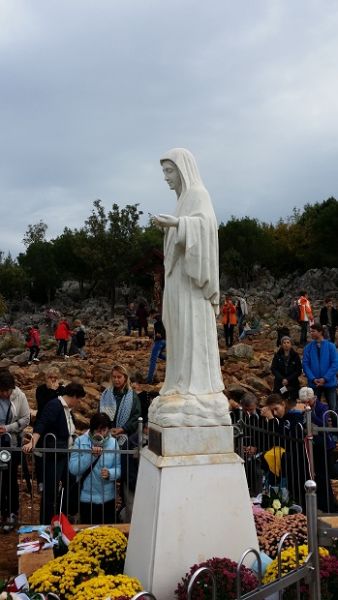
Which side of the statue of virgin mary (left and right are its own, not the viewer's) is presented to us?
left

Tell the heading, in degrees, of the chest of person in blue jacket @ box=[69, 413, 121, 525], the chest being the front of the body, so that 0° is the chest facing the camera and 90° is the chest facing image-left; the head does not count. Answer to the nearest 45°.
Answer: approximately 0°

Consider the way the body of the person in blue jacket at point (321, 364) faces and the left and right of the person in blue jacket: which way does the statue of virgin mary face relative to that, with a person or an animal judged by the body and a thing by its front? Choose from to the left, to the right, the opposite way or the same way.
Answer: to the right

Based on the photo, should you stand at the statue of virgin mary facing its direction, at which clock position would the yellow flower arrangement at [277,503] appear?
The yellow flower arrangement is roughly at 4 o'clock from the statue of virgin mary.

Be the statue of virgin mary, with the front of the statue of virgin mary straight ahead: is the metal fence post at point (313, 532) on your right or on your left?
on your left

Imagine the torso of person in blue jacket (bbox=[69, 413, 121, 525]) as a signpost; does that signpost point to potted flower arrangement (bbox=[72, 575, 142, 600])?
yes

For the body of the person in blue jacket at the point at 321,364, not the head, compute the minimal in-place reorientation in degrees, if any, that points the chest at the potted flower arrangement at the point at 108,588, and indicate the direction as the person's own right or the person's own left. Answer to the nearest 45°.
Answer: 0° — they already face it

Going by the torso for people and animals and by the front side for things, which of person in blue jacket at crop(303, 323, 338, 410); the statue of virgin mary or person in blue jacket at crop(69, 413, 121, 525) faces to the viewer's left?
the statue of virgin mary

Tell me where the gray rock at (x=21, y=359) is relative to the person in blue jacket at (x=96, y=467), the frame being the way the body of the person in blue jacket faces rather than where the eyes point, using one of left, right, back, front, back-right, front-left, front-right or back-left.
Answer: back

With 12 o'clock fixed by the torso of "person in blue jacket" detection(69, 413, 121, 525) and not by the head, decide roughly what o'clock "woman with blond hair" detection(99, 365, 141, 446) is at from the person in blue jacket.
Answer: The woman with blond hair is roughly at 7 o'clock from the person in blue jacket.
